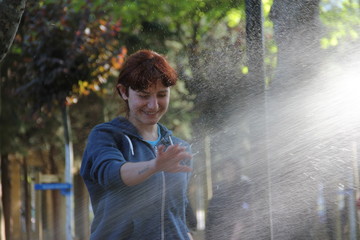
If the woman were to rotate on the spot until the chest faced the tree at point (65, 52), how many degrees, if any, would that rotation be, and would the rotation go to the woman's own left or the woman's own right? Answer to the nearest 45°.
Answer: approximately 135° to the woman's own left

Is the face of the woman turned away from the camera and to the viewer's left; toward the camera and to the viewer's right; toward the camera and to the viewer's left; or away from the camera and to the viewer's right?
toward the camera and to the viewer's right

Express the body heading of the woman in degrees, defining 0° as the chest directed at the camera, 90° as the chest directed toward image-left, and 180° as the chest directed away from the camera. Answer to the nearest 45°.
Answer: approximately 315°

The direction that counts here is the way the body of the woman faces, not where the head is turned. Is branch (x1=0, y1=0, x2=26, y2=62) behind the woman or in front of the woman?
behind
